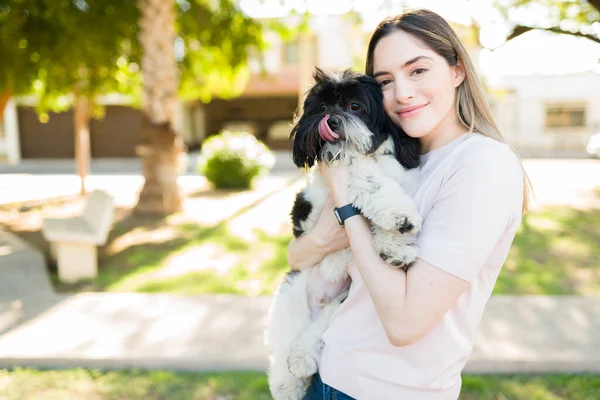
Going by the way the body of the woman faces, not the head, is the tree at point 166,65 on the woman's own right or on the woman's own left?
on the woman's own right

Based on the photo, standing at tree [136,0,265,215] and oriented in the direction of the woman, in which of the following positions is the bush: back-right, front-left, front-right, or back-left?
back-left

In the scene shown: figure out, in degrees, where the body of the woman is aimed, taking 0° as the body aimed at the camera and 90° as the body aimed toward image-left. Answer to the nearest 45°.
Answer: approximately 45°

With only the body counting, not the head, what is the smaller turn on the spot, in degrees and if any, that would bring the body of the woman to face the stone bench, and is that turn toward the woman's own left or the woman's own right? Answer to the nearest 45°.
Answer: approximately 90° to the woman's own right

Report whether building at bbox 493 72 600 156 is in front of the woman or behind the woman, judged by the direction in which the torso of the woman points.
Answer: behind

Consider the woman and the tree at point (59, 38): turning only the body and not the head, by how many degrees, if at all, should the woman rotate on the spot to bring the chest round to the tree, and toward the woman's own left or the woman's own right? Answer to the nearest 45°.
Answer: approximately 90° to the woman's own right
